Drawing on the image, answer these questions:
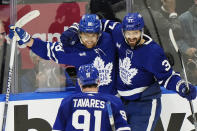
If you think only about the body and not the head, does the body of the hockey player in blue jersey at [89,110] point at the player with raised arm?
yes

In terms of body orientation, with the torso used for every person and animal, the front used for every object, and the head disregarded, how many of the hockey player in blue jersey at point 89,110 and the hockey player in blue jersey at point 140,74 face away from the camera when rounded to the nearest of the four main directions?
1

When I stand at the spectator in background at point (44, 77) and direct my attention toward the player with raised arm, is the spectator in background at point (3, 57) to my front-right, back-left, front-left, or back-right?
back-right

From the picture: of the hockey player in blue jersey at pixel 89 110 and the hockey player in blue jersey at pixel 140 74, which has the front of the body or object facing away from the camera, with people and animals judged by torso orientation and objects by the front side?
the hockey player in blue jersey at pixel 89 110

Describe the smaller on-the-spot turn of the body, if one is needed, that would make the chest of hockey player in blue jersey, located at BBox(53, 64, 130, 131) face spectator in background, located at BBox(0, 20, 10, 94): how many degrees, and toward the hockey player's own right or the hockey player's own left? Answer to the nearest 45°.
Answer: approximately 45° to the hockey player's own left

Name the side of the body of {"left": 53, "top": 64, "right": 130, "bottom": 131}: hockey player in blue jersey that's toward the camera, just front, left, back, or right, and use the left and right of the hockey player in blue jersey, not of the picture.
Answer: back

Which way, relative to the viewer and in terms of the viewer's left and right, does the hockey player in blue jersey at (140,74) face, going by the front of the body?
facing the viewer and to the left of the viewer

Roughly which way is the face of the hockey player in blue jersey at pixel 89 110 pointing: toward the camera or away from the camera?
away from the camera

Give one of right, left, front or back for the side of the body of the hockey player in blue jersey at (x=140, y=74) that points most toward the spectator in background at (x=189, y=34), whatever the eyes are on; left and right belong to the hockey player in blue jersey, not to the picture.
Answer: back
